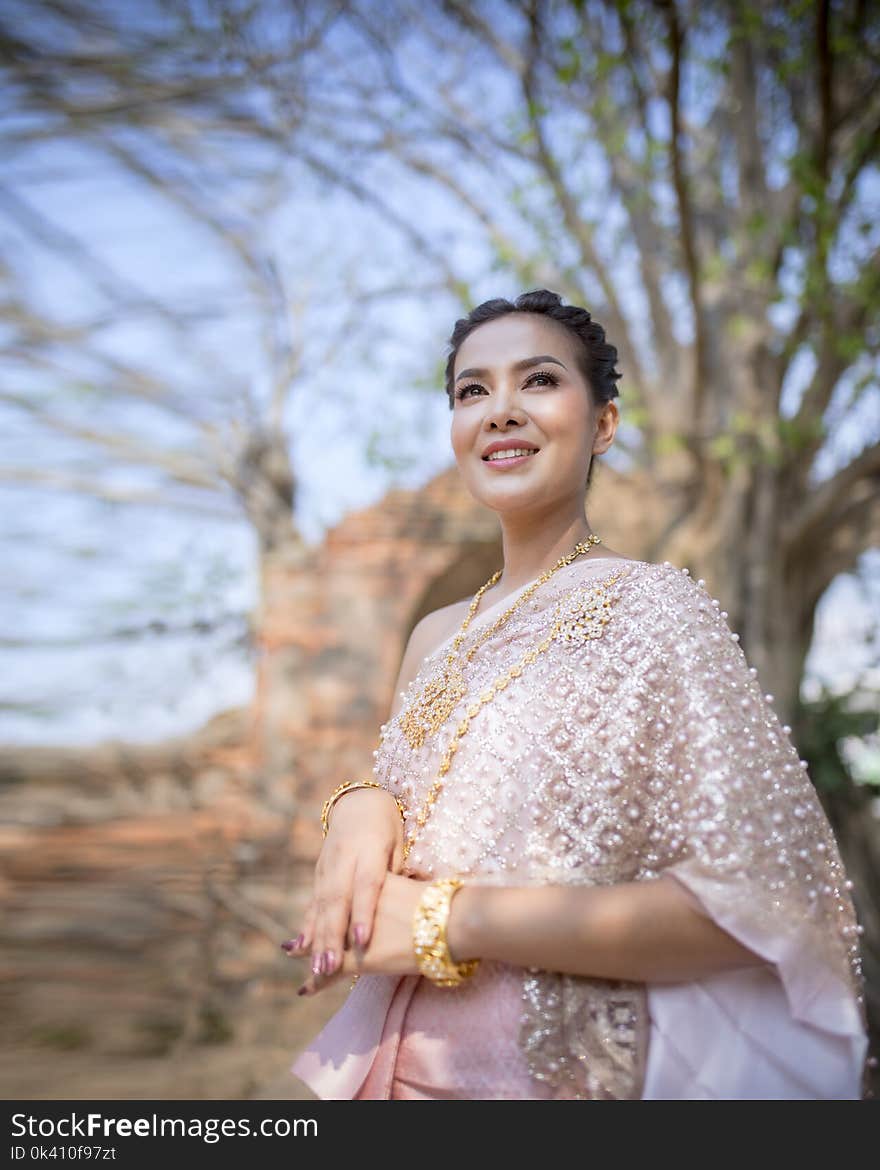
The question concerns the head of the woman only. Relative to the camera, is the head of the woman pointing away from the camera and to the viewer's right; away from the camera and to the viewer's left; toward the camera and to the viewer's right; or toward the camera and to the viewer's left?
toward the camera and to the viewer's left

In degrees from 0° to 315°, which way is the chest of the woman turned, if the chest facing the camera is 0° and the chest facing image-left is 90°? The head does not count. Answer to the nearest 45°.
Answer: approximately 45°
